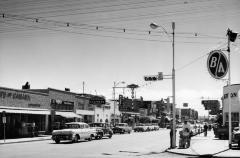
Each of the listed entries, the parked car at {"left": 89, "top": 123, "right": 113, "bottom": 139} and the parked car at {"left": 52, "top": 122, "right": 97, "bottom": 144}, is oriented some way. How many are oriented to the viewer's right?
0

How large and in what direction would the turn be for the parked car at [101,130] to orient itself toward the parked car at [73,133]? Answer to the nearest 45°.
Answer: approximately 45° to its left

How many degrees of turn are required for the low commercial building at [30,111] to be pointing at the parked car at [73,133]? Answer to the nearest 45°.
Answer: approximately 45° to its right

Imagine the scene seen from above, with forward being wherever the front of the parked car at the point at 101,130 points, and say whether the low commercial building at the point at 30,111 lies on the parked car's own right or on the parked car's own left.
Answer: on the parked car's own right

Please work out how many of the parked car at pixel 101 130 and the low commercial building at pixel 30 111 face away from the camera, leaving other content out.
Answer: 0

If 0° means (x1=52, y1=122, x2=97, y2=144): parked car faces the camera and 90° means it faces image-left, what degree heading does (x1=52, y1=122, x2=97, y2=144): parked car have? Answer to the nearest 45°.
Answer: approximately 45°

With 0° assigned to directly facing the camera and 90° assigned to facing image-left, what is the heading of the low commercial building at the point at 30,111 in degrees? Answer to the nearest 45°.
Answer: approximately 315°
